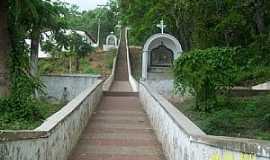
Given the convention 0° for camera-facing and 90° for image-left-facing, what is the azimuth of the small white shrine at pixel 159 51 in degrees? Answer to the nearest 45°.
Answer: approximately 0°

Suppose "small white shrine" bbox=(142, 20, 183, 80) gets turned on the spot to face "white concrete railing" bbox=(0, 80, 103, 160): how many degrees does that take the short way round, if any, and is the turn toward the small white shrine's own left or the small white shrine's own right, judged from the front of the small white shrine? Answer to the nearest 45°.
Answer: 0° — it already faces it

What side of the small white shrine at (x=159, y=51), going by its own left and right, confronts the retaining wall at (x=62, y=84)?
right

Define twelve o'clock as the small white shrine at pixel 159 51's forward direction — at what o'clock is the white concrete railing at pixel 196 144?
The white concrete railing is roughly at 12 o'clock from the small white shrine.
